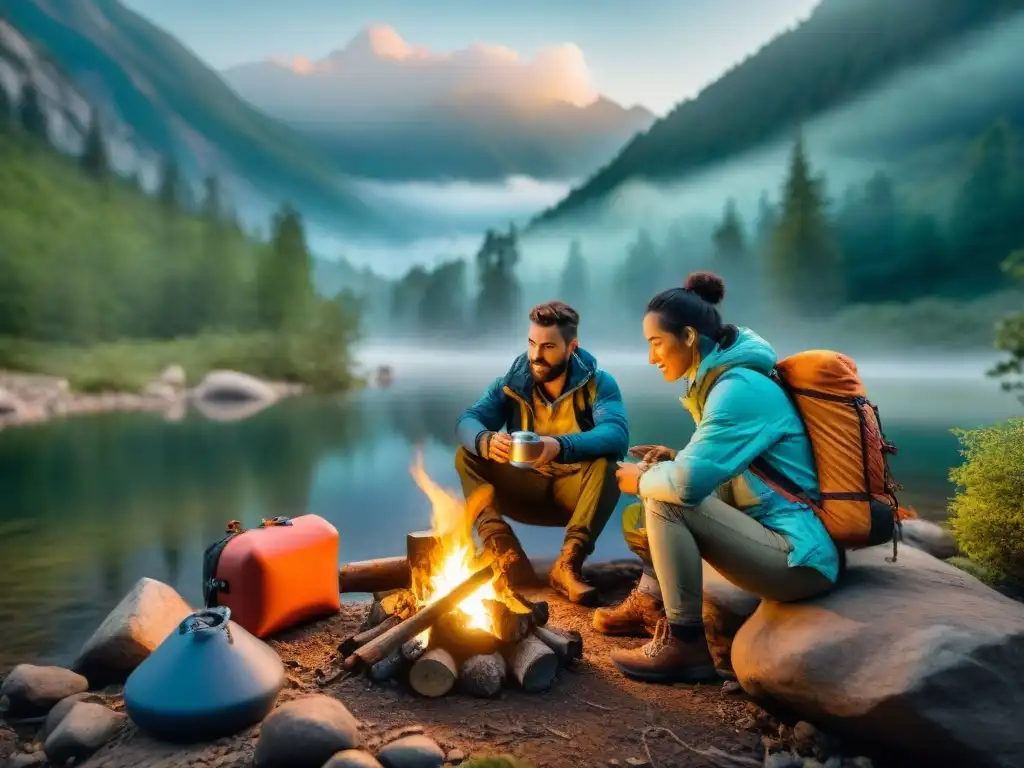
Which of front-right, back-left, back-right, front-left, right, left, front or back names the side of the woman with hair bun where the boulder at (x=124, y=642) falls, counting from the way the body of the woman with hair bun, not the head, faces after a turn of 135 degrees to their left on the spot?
back-right

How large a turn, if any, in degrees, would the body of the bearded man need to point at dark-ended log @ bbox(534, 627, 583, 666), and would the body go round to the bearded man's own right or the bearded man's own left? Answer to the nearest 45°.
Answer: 0° — they already face it

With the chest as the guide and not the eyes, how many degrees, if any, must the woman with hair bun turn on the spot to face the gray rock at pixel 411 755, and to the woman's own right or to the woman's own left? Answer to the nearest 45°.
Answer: approximately 45° to the woman's own left

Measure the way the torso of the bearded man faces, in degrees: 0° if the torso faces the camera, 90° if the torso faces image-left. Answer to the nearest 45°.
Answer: approximately 0°

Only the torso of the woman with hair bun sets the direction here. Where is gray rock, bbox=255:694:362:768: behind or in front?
in front

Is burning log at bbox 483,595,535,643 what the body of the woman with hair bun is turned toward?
yes

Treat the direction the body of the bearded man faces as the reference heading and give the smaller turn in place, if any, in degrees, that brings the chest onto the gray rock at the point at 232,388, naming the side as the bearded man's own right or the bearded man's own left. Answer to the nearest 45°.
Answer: approximately 135° to the bearded man's own right

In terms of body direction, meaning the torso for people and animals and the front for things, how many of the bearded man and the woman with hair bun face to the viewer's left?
1

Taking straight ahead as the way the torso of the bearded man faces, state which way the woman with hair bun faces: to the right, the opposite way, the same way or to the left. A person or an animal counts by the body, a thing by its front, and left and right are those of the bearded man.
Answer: to the right

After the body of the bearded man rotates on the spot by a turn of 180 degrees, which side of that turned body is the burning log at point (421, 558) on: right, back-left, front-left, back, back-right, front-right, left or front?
back-left

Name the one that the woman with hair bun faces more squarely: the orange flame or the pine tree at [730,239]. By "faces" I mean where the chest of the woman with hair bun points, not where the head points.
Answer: the orange flame

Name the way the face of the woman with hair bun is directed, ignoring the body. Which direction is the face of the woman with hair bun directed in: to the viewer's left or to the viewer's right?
to the viewer's left

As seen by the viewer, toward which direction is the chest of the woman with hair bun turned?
to the viewer's left

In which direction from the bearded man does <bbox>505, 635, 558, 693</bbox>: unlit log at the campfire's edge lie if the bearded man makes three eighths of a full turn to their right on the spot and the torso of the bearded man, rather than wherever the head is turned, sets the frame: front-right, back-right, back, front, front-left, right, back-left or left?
back-left

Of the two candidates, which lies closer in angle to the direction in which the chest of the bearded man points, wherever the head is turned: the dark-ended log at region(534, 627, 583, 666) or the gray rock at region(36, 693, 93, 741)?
the dark-ended log

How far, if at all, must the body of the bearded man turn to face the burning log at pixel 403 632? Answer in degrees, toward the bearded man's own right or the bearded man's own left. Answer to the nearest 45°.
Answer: approximately 45° to the bearded man's own right
